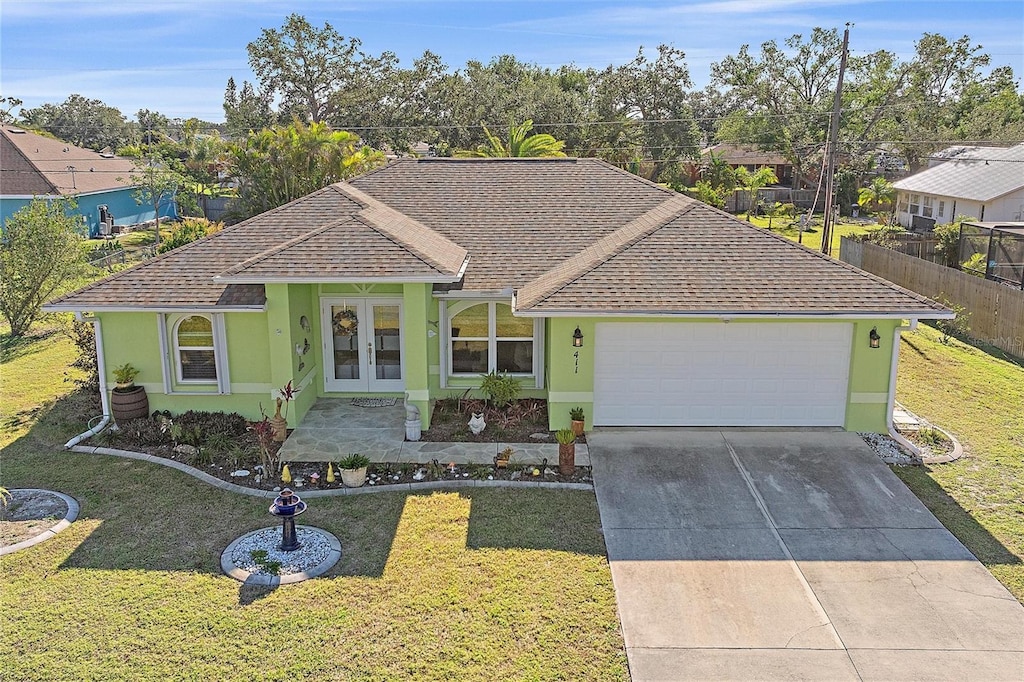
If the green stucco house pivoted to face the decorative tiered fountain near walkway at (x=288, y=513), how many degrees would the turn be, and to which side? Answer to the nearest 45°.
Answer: approximately 45° to its right

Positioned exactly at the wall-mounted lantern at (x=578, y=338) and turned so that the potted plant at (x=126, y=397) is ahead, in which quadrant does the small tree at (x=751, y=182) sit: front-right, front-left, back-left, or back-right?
back-right

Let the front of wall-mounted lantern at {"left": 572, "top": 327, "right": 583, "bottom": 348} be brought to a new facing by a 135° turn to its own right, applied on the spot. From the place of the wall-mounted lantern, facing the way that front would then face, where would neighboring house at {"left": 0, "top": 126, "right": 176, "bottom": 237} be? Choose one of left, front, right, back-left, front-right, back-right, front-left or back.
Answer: front

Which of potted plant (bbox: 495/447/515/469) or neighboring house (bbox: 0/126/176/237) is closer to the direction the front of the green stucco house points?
the potted plant

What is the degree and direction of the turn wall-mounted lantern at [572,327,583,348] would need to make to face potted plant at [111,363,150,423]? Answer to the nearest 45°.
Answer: approximately 90° to its right

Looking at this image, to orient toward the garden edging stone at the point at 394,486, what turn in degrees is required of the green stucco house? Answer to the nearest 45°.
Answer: approximately 45° to its right

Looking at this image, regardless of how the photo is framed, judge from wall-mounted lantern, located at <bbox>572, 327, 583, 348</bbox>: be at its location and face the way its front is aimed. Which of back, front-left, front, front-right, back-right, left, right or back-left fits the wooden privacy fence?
back-left

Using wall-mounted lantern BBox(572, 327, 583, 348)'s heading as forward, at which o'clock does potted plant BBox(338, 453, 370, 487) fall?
The potted plant is roughly at 2 o'clock from the wall-mounted lantern.

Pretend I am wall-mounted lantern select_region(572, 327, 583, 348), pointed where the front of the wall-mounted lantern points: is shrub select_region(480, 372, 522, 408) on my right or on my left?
on my right

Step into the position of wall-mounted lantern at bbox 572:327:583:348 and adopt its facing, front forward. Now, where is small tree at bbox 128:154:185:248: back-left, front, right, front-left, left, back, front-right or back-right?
back-right

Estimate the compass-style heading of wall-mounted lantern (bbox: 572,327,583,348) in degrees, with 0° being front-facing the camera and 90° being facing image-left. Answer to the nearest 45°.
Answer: approximately 0°

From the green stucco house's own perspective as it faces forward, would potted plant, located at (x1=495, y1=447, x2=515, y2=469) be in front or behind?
in front

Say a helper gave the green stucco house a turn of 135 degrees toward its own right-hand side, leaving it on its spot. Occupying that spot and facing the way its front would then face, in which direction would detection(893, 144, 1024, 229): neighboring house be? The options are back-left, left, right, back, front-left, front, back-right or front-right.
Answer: right
